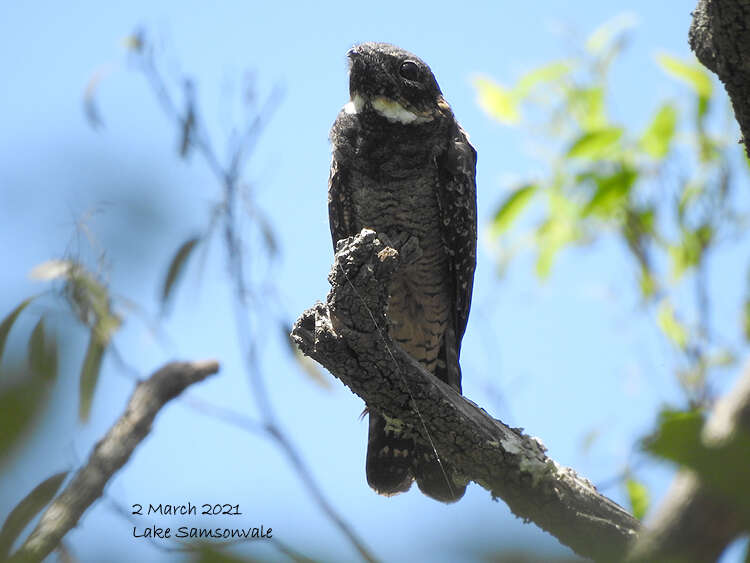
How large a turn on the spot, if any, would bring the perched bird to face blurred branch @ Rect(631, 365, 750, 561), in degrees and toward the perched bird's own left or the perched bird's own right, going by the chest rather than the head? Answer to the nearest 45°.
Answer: approximately 45° to the perched bird's own left

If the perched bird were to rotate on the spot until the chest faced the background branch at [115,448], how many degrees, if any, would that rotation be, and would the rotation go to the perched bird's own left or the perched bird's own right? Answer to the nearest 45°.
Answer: approximately 45° to the perched bird's own right

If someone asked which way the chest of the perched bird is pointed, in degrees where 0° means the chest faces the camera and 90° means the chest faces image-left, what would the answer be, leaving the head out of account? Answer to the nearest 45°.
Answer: approximately 45°

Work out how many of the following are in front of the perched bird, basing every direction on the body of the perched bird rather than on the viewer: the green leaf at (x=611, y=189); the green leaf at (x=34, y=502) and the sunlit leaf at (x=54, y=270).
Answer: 2

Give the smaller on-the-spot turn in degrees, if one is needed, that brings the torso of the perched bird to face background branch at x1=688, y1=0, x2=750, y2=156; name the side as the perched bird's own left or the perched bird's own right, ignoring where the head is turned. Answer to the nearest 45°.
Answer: approximately 90° to the perched bird's own left
